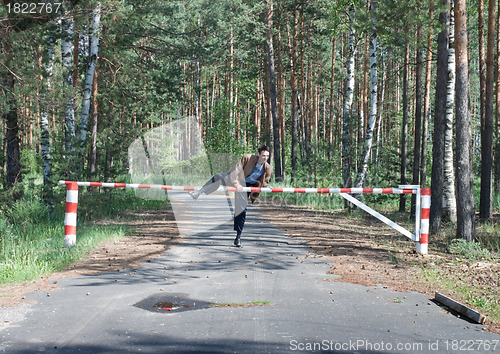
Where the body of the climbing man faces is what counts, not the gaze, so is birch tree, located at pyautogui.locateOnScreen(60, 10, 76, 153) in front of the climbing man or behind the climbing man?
behind

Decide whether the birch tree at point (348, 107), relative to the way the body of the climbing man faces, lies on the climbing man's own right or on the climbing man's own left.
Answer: on the climbing man's own left

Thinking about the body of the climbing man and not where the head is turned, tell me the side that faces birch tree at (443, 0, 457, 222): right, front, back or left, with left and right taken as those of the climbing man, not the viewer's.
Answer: left

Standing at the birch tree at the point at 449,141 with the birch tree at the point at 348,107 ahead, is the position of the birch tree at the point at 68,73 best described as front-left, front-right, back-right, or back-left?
front-left

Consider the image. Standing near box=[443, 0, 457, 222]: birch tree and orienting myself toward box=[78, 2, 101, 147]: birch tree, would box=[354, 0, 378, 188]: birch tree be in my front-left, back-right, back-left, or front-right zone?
front-right

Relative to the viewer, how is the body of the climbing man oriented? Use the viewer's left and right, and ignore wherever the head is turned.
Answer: facing the viewer and to the right of the viewer

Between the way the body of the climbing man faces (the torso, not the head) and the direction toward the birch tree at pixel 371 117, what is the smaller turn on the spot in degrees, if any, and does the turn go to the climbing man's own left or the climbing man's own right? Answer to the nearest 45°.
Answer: approximately 90° to the climbing man's own left
